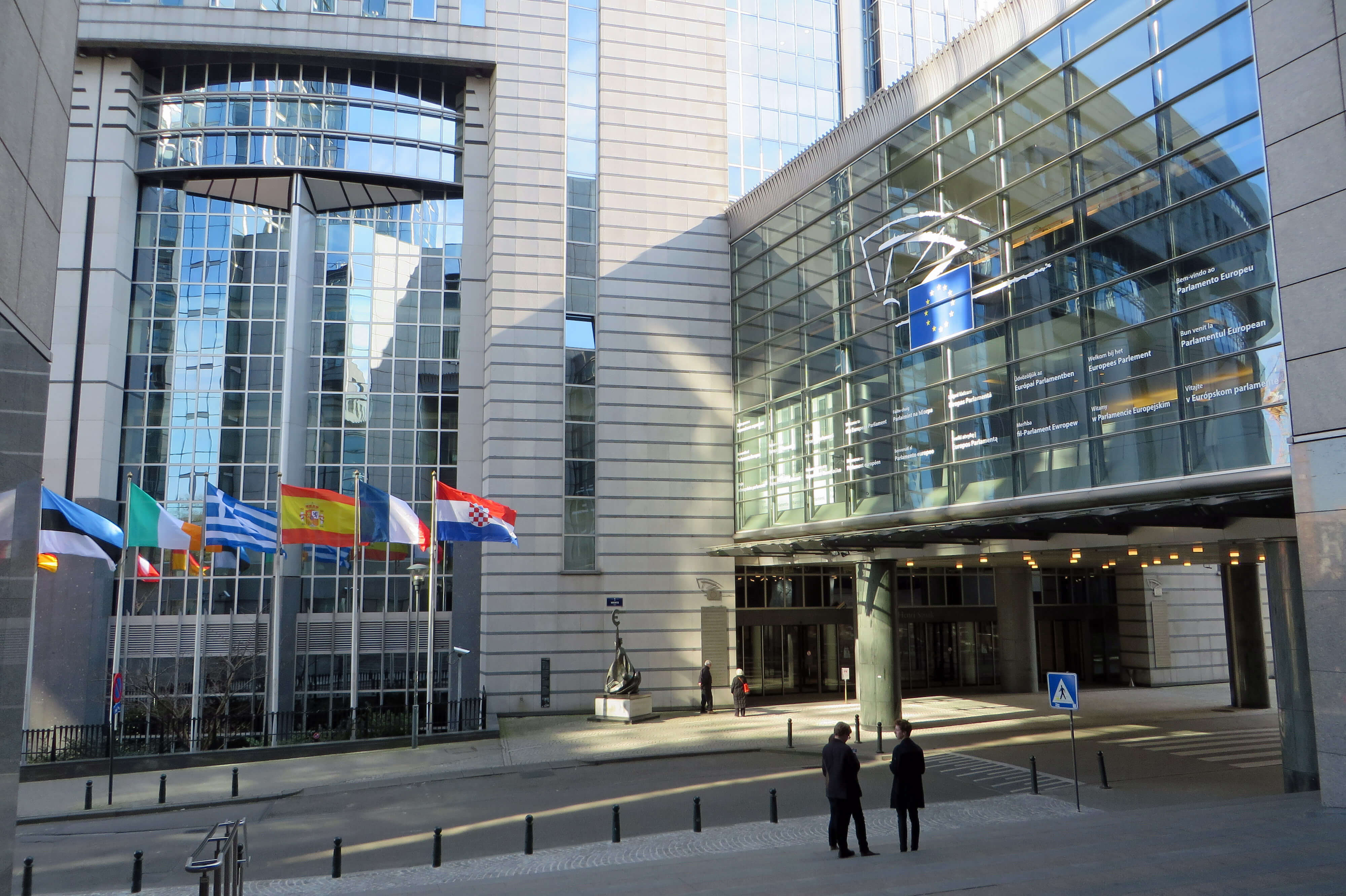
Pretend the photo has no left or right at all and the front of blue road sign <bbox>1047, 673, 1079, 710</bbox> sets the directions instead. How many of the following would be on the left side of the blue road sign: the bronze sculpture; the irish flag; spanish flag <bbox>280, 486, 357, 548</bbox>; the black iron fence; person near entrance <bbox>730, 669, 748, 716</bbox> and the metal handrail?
0

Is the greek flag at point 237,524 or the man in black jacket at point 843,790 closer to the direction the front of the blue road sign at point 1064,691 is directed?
the man in black jacket

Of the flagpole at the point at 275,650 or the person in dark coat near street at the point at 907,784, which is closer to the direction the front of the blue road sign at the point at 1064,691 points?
the person in dark coat near street

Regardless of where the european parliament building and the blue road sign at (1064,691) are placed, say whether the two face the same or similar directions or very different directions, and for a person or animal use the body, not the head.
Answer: same or similar directions

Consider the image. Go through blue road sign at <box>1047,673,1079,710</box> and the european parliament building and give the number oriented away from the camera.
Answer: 0

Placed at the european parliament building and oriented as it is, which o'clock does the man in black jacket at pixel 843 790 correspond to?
The man in black jacket is roughly at 12 o'clock from the european parliament building.

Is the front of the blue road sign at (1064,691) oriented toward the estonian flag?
no

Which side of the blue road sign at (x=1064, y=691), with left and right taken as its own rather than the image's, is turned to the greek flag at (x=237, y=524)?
right

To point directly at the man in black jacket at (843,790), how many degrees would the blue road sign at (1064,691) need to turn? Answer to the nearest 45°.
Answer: approximately 45° to its right

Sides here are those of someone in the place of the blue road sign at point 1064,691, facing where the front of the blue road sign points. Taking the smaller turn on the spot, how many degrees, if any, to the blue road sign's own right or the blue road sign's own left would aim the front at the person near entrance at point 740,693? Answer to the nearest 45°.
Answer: approximately 135° to the blue road sign's own right

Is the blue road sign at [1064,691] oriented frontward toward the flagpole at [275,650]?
no

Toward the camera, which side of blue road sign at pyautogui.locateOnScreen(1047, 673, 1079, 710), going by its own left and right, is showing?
front

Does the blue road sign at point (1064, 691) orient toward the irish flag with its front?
no

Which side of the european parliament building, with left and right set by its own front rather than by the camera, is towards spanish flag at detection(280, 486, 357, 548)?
front
